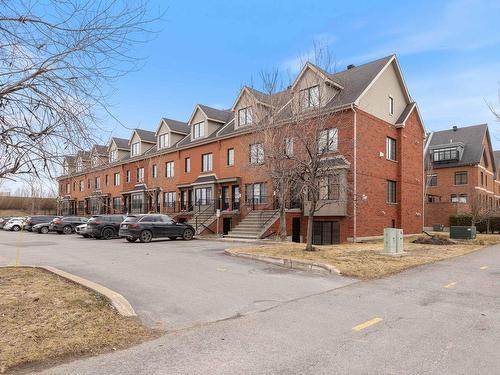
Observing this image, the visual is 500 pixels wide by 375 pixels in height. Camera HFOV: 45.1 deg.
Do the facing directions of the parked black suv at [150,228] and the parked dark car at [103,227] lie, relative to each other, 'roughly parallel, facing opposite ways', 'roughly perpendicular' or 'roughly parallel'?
roughly parallel

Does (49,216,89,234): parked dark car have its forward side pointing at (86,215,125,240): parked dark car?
no

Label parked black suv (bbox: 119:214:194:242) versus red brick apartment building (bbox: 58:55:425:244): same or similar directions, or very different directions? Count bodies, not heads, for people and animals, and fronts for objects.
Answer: very different directions

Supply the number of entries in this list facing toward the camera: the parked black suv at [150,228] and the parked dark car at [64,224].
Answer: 0

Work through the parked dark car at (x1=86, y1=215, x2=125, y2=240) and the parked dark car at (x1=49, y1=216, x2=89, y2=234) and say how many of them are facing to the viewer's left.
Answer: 0

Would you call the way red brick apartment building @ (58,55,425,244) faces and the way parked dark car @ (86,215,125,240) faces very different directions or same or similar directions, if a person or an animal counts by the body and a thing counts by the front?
very different directions

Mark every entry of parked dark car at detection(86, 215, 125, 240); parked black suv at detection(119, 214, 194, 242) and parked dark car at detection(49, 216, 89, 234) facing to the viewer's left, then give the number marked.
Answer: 0

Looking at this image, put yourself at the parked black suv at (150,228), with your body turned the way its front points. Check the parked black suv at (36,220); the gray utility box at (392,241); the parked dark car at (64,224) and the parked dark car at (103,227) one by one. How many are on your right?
1

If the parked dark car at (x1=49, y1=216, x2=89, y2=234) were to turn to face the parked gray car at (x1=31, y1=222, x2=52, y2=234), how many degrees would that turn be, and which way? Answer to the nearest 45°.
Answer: approximately 90° to its left

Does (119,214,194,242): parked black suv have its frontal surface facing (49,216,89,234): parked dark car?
no

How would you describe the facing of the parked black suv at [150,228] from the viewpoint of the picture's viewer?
facing away from the viewer and to the right of the viewer

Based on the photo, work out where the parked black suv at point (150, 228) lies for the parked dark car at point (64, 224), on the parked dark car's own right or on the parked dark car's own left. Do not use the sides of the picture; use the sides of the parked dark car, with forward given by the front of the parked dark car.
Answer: on the parked dark car's own right

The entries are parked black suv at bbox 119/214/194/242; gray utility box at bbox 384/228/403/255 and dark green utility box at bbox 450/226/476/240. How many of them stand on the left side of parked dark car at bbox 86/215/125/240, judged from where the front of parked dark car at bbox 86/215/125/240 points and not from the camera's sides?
0

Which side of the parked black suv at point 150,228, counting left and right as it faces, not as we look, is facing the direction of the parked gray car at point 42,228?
left

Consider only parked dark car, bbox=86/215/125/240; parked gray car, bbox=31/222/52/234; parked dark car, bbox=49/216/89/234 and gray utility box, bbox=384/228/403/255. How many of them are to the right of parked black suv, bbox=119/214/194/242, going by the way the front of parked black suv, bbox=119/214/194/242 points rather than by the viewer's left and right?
1

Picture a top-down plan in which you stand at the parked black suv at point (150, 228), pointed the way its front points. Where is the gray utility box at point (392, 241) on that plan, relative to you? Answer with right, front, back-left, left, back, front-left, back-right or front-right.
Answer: right
